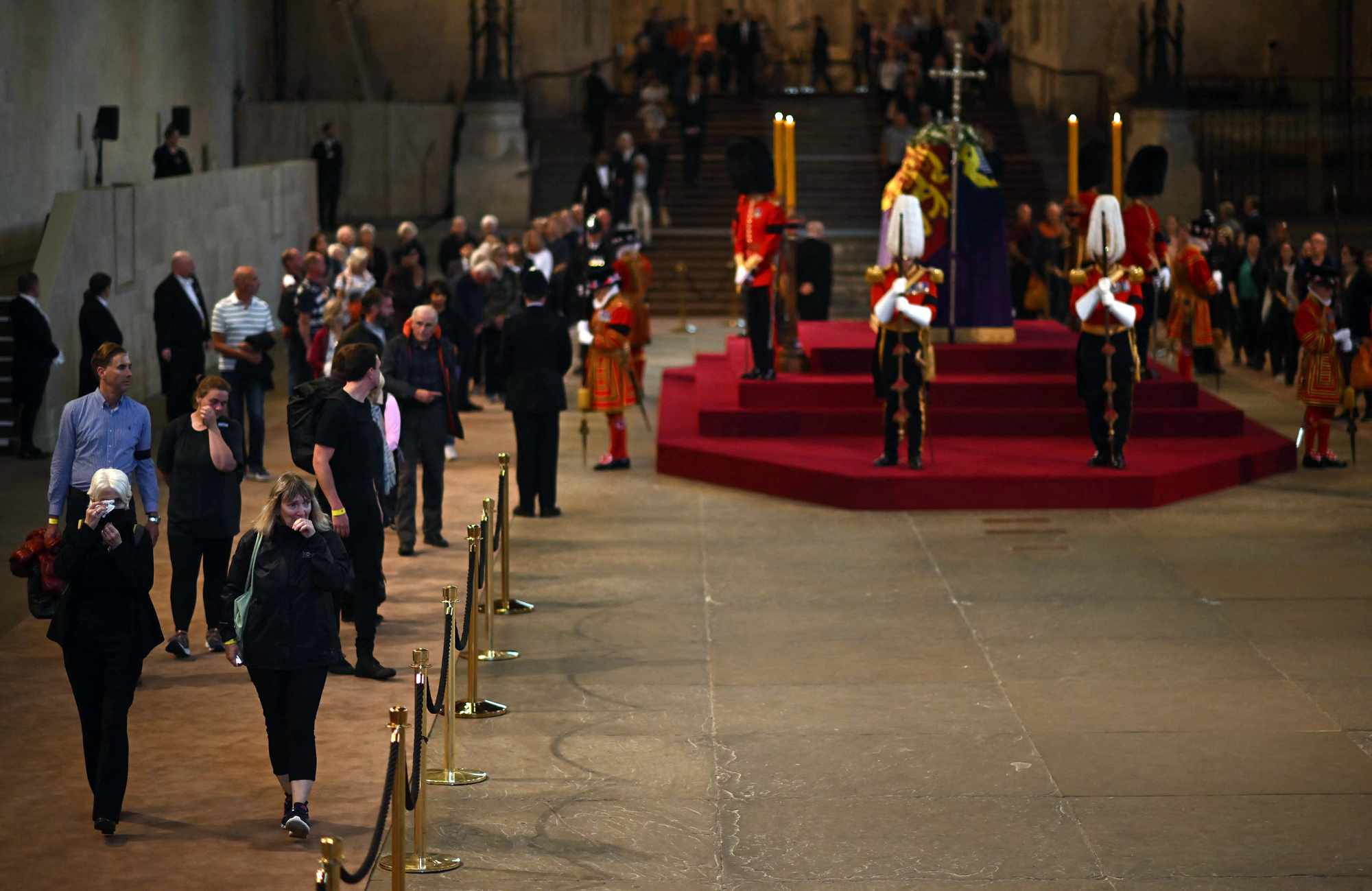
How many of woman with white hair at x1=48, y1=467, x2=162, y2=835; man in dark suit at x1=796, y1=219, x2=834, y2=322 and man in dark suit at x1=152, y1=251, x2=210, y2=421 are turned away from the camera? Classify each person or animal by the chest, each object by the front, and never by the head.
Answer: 0

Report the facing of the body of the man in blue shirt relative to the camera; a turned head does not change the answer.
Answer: toward the camera

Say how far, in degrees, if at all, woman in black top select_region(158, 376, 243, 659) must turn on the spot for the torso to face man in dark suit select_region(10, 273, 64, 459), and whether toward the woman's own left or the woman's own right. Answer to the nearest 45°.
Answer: approximately 180°

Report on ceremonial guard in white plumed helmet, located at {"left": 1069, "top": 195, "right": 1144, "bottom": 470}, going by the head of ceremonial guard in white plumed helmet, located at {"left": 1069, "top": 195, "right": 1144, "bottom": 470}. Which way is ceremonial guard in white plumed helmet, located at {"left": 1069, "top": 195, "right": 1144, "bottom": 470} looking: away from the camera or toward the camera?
toward the camera

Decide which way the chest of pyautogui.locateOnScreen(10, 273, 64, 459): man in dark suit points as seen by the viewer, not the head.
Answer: to the viewer's right

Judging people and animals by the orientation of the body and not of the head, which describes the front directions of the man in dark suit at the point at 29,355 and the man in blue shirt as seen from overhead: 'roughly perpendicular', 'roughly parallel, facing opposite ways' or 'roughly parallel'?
roughly perpendicular

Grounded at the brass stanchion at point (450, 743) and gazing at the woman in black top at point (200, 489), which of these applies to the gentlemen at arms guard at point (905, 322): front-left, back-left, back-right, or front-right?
front-right

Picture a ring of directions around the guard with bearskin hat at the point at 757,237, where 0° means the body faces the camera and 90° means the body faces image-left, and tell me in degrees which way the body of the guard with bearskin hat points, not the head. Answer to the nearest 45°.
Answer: approximately 45°

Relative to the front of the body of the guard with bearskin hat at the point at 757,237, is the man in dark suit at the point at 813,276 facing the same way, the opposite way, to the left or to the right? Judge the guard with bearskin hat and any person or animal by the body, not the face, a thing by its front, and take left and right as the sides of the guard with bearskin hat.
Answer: the same way

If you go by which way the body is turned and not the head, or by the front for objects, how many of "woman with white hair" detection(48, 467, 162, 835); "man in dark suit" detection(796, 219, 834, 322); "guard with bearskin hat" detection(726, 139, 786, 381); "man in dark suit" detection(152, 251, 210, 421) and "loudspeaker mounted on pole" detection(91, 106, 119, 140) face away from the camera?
0

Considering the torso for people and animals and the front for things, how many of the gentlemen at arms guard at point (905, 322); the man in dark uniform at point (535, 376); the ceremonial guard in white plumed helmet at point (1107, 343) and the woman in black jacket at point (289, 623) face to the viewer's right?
0

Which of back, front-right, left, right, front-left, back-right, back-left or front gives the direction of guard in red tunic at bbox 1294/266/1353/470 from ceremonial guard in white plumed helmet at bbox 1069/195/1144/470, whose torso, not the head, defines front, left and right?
back-left

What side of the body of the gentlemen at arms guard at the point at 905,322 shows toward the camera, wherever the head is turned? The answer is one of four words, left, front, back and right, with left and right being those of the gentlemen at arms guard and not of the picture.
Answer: front

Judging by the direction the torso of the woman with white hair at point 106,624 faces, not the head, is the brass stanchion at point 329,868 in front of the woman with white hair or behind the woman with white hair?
in front

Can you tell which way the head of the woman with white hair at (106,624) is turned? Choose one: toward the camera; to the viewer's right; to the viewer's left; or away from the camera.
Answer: toward the camera

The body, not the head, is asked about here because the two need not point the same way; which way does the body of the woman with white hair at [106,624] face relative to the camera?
toward the camera

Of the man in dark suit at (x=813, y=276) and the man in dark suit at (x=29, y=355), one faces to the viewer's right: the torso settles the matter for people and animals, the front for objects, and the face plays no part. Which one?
the man in dark suit at (x=29, y=355)

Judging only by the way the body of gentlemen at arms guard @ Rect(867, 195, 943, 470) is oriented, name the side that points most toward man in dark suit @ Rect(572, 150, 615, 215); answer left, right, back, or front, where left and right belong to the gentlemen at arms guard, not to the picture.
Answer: back
